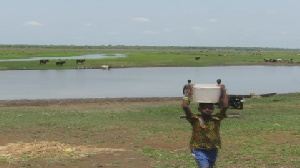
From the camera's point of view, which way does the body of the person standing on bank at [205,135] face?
toward the camera
